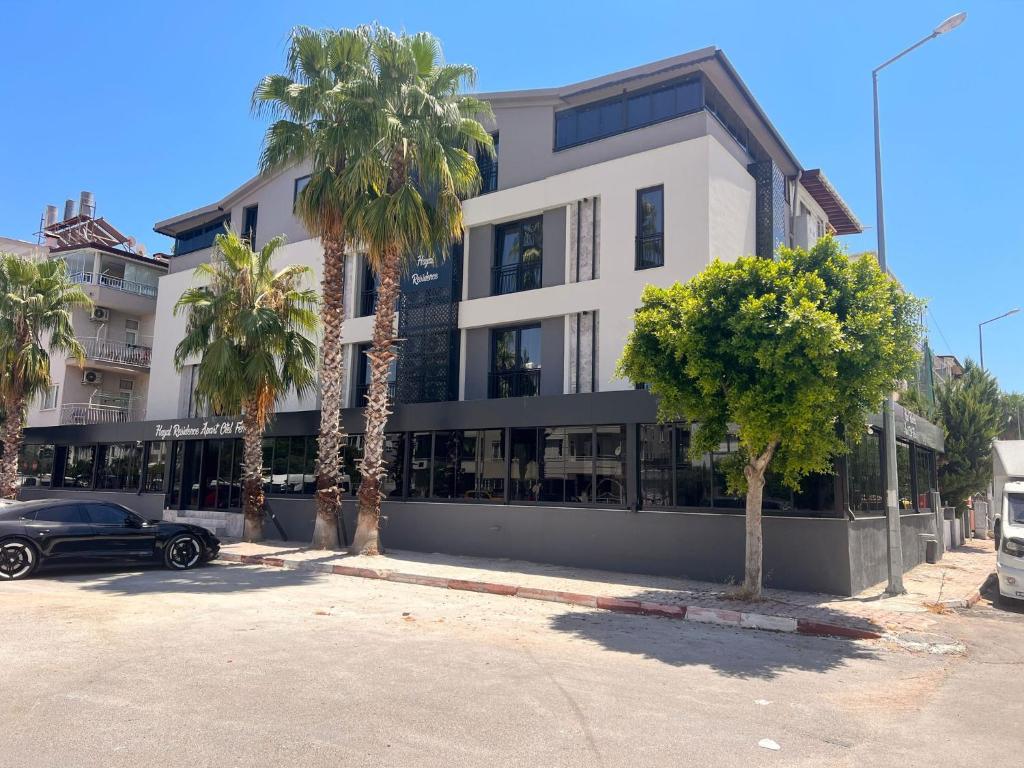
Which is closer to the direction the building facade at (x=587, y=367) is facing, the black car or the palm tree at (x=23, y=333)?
the black car

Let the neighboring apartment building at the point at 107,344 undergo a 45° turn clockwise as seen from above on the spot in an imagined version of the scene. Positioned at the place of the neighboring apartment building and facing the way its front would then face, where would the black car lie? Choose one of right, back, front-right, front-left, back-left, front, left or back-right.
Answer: front

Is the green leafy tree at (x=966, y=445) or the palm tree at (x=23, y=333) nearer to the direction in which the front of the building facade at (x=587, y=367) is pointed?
the palm tree

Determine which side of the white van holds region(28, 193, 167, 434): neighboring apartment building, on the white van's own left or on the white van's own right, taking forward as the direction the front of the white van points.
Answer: on the white van's own right

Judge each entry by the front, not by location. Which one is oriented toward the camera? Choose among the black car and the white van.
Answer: the white van

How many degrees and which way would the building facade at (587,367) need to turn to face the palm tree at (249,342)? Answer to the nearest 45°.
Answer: approximately 45° to its right

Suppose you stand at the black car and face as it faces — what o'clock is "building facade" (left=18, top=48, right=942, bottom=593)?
The building facade is roughly at 12 o'clock from the black car.

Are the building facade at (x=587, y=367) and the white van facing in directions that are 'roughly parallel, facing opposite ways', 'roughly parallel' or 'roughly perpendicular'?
roughly parallel

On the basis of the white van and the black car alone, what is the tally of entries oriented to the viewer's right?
1

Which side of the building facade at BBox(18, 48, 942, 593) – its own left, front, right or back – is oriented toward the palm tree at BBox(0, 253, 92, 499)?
right

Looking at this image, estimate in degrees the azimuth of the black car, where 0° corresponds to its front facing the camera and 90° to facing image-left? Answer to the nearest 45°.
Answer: approximately 270°

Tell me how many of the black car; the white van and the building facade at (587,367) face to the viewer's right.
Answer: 1

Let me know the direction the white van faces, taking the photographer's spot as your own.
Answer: facing the viewer

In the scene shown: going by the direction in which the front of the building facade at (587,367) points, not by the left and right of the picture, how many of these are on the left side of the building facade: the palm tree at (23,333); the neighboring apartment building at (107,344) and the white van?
1
